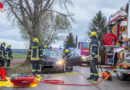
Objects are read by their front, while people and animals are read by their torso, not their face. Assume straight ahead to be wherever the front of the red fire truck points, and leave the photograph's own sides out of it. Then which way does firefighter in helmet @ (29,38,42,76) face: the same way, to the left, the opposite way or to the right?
the opposite way

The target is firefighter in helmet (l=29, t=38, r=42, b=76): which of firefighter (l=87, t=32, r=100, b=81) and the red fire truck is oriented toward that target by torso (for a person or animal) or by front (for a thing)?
the firefighter

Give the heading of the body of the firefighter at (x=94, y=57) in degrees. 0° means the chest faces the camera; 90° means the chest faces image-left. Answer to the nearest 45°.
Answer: approximately 90°

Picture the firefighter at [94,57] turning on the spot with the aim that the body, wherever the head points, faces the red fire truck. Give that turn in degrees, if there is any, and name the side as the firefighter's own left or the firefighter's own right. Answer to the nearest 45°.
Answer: approximately 135° to the firefighter's own right

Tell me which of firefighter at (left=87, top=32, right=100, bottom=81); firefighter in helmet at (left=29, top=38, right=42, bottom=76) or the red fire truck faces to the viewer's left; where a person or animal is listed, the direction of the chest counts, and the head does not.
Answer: the firefighter

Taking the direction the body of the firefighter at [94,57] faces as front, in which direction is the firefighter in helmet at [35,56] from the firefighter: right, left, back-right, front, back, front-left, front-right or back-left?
front

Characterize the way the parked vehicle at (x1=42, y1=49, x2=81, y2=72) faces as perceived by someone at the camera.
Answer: facing the viewer and to the left of the viewer
